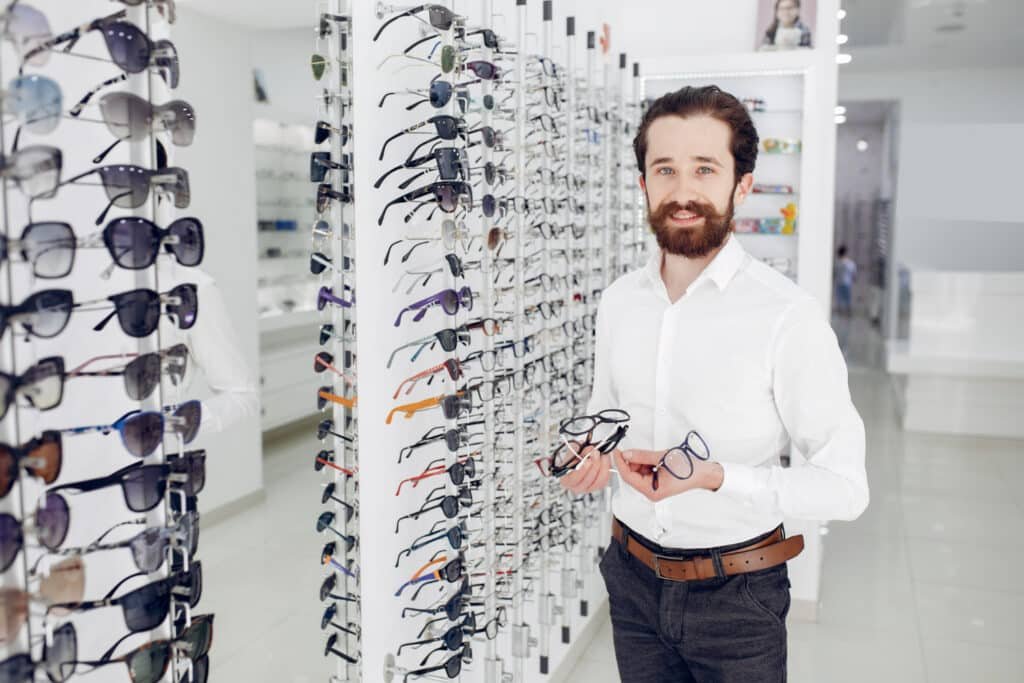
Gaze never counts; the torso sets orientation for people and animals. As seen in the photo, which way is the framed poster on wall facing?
toward the camera

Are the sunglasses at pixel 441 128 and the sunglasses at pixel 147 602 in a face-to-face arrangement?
no

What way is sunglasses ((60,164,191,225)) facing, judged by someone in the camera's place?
facing the viewer and to the right of the viewer

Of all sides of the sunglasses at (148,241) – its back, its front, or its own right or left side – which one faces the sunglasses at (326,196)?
left

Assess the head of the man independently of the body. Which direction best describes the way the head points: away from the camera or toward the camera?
toward the camera

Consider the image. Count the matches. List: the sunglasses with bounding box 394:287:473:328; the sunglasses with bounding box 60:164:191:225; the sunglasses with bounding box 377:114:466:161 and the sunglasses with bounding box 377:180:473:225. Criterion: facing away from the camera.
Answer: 0

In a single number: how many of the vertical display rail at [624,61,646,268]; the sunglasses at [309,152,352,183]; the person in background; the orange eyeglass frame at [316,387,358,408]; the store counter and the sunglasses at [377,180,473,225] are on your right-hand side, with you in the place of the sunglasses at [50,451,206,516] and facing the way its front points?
0

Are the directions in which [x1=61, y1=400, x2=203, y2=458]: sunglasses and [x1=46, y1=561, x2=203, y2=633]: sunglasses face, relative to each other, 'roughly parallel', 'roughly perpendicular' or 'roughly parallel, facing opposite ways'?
roughly parallel

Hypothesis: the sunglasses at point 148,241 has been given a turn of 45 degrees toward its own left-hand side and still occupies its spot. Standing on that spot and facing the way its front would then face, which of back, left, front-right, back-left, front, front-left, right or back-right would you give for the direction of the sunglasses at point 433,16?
front-left

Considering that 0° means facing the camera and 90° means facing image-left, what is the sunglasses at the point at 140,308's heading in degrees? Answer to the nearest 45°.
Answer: approximately 315°

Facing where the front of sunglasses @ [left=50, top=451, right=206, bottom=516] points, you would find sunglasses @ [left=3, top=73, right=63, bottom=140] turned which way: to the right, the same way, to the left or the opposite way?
the same way

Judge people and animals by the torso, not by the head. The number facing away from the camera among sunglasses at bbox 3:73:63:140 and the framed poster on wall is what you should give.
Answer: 0

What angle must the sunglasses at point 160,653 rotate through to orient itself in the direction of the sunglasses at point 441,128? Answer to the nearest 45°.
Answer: approximately 90° to its left

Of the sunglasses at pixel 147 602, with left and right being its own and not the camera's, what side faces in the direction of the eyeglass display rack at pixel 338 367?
left

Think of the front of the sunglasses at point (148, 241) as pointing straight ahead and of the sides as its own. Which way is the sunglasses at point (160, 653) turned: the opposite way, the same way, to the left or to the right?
the same way
